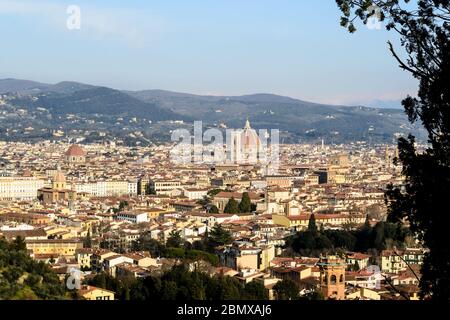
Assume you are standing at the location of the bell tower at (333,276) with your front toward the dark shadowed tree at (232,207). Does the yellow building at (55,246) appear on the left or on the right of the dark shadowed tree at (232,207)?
left

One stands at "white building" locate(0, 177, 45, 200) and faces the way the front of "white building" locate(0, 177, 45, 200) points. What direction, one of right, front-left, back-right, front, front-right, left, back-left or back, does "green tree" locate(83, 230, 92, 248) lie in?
front

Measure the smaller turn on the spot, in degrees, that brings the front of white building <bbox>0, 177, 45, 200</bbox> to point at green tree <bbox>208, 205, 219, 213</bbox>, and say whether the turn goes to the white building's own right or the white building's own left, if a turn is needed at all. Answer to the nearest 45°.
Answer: approximately 45° to the white building's own left

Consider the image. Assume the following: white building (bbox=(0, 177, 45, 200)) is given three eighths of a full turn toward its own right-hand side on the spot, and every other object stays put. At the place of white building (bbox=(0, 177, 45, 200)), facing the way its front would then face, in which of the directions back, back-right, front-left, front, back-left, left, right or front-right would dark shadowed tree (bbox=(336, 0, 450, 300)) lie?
back-left

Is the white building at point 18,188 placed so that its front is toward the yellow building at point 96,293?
yes

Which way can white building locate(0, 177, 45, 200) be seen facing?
toward the camera

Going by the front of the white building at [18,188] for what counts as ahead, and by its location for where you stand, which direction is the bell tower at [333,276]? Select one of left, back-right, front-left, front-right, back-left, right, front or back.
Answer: front

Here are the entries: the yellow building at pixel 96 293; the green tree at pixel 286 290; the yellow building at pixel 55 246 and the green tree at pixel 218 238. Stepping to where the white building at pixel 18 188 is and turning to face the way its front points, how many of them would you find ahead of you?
4
